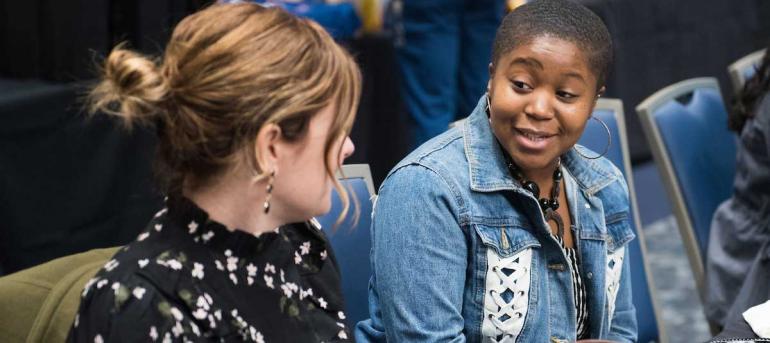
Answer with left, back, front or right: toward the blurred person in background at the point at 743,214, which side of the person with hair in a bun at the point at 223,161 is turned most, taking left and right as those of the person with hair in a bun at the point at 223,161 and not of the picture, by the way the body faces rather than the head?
front

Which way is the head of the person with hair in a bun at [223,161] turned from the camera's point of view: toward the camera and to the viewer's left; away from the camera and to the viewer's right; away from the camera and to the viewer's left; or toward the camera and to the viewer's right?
away from the camera and to the viewer's right

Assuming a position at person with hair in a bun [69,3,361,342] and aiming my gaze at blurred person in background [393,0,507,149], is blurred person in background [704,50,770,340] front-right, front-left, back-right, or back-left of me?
front-right

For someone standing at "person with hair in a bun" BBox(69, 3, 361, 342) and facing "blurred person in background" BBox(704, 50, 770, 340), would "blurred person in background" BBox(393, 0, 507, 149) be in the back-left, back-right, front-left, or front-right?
front-left

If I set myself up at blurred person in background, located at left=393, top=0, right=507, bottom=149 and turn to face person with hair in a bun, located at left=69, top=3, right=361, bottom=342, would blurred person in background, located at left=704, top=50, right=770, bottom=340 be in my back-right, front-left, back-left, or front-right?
front-left

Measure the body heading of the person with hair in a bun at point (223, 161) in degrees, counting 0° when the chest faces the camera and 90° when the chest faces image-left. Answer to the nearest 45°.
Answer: approximately 225°
